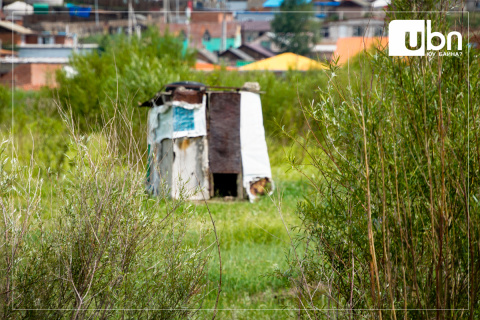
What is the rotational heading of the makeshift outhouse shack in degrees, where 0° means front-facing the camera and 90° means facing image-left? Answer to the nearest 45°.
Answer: approximately 0°
